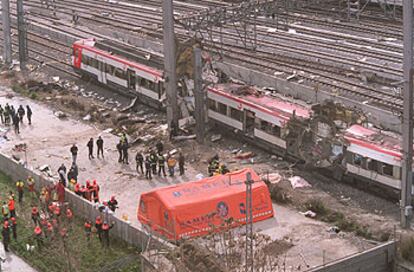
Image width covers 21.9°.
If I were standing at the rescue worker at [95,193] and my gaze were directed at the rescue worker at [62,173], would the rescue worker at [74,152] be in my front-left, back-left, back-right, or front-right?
front-right

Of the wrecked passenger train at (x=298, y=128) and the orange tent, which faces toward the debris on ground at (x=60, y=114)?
the wrecked passenger train

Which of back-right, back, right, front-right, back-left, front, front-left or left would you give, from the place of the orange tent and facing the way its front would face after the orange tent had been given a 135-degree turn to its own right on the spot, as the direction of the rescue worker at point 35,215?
left

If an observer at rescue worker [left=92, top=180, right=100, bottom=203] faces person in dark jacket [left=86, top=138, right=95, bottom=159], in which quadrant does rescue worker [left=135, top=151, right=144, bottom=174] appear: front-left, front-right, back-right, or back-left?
front-right

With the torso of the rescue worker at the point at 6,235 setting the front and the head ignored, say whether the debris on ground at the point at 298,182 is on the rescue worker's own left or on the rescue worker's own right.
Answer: on the rescue worker's own right

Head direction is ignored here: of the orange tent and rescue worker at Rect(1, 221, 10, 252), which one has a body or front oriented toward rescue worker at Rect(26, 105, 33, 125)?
rescue worker at Rect(1, 221, 10, 252)

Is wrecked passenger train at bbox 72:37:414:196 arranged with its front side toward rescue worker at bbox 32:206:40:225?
no

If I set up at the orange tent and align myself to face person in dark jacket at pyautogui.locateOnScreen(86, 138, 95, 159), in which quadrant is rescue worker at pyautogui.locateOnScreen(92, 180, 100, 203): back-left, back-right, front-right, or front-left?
front-left

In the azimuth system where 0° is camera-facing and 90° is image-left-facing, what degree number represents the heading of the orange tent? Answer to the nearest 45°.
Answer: approximately 45°

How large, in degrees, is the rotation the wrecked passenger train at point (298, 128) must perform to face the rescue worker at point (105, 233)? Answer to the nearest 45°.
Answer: approximately 90° to its left

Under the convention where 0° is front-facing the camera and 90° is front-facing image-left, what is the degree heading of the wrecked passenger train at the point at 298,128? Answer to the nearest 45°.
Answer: approximately 135°

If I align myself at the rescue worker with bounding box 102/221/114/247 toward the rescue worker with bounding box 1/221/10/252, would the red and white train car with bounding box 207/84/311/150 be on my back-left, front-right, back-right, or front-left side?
back-right

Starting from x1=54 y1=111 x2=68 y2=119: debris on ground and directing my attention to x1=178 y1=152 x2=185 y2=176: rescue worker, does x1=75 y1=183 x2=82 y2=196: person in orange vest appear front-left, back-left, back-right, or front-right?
front-right

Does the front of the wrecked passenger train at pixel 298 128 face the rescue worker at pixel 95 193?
no

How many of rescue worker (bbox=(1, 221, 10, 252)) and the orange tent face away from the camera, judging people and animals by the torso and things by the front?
1

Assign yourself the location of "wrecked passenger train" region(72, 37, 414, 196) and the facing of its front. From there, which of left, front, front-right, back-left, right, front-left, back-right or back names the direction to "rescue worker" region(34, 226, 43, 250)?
left

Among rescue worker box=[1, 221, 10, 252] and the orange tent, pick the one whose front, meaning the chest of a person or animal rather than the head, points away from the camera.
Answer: the rescue worker

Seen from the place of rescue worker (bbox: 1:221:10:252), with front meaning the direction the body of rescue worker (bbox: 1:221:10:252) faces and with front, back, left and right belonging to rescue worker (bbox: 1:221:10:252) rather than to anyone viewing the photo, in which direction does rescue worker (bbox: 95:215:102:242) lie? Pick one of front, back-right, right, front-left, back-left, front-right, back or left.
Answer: right

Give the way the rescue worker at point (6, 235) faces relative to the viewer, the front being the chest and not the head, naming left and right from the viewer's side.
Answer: facing away from the viewer
